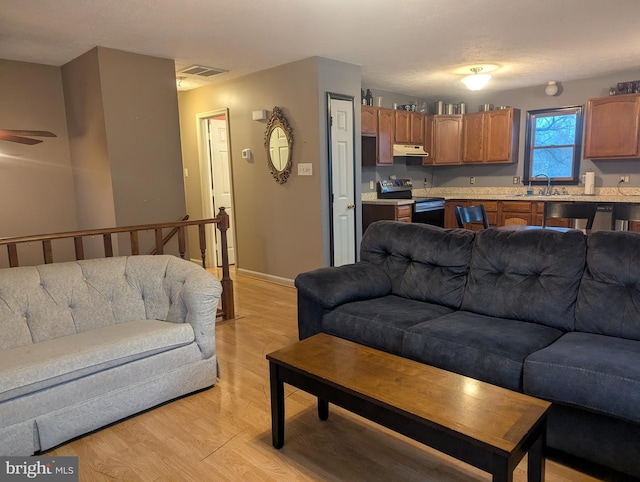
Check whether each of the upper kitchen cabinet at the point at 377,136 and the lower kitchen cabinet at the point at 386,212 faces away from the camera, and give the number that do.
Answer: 0

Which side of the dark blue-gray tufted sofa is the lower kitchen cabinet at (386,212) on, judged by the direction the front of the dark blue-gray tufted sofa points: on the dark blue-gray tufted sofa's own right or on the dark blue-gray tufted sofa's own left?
on the dark blue-gray tufted sofa's own right

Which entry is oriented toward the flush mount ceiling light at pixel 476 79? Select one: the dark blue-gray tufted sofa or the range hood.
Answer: the range hood

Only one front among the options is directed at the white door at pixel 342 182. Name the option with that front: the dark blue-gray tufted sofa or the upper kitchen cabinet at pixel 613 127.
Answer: the upper kitchen cabinet

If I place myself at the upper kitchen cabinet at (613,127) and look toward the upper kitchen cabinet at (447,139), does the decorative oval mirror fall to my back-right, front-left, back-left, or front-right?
front-left

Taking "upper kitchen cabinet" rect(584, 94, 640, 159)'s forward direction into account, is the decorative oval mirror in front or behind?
in front

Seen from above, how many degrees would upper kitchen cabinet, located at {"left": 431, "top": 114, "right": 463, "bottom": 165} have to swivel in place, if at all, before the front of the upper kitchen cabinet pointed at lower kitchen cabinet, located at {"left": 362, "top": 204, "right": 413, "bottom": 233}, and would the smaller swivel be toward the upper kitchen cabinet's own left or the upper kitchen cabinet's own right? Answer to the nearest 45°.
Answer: approximately 45° to the upper kitchen cabinet's own right

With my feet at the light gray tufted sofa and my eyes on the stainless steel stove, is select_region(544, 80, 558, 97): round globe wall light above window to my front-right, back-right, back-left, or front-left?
front-right

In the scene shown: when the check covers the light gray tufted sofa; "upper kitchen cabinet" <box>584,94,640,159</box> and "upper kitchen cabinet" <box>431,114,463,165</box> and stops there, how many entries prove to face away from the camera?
0

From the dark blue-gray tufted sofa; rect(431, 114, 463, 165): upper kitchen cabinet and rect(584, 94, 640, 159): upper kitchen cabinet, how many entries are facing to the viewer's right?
0

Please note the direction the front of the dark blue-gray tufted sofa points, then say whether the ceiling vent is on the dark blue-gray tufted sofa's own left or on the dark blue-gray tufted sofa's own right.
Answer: on the dark blue-gray tufted sofa's own right

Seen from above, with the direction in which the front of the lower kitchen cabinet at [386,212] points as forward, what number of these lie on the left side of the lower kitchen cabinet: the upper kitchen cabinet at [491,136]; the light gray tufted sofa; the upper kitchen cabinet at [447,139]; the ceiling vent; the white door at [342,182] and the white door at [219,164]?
2

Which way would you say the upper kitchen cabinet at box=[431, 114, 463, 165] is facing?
toward the camera

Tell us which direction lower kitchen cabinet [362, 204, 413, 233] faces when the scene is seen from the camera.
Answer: facing the viewer and to the right of the viewer

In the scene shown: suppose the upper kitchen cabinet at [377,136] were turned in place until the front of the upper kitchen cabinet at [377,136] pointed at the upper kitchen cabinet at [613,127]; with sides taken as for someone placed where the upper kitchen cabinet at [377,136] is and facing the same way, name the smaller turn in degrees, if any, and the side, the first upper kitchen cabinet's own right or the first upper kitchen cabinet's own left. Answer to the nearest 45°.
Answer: approximately 45° to the first upper kitchen cabinet's own left

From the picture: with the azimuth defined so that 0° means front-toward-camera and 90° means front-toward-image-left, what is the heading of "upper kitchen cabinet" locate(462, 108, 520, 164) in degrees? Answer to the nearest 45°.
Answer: approximately 45°

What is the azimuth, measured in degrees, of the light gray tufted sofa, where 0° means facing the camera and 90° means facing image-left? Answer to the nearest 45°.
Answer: approximately 315°

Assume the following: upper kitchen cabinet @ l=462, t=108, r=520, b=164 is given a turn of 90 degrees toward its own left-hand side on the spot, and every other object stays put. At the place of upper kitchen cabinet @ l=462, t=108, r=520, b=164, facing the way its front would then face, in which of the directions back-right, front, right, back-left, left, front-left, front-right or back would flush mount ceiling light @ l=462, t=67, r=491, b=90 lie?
front-right
